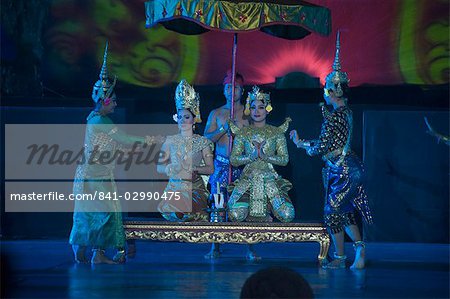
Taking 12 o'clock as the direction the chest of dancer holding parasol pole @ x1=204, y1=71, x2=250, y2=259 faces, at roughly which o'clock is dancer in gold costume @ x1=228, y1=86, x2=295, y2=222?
The dancer in gold costume is roughly at 11 o'clock from the dancer holding parasol pole.

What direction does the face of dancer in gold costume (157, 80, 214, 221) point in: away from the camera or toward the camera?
toward the camera

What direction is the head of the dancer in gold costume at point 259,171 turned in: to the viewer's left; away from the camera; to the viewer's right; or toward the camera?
toward the camera

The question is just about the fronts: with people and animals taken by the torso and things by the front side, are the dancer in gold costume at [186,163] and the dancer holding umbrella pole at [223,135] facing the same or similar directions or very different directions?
same or similar directions

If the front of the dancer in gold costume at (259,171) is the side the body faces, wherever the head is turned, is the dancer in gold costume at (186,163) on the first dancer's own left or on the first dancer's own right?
on the first dancer's own right

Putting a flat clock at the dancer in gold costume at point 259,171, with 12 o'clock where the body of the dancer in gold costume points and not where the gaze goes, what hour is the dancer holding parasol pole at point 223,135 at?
The dancer holding parasol pole is roughly at 5 o'clock from the dancer in gold costume.

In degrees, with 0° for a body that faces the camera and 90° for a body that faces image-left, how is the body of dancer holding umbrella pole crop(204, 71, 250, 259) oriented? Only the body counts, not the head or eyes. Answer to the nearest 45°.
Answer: approximately 0°

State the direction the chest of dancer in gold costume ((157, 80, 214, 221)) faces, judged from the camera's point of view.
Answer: toward the camera

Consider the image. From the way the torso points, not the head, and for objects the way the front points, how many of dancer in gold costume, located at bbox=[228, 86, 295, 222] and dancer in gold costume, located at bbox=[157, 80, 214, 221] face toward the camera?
2

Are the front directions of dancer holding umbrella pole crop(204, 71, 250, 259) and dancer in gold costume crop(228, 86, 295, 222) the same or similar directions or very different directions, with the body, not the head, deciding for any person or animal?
same or similar directions
